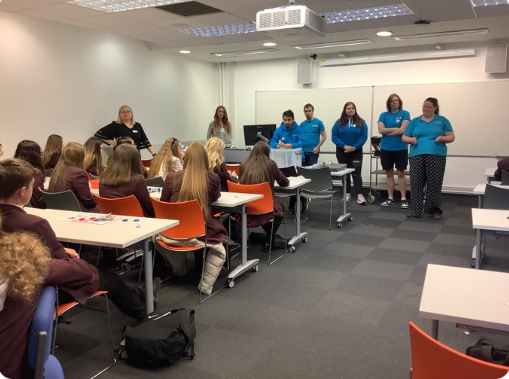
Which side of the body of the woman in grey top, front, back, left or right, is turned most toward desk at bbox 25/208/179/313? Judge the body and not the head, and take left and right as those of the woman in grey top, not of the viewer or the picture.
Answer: front

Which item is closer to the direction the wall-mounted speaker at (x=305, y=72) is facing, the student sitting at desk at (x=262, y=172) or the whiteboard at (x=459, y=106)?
the student sitting at desk

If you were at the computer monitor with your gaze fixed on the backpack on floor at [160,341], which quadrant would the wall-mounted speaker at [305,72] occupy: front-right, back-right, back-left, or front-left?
back-left

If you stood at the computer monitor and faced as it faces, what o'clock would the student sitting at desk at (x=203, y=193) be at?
The student sitting at desk is roughly at 6 o'clock from the computer monitor.

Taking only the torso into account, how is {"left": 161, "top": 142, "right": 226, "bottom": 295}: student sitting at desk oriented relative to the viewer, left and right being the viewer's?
facing away from the viewer

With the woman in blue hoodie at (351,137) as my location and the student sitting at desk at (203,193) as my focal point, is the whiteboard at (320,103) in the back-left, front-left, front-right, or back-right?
back-right

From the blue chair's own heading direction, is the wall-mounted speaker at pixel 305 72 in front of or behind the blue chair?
in front

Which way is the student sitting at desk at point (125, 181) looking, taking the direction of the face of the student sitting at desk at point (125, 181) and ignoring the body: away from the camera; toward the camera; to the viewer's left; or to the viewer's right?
away from the camera

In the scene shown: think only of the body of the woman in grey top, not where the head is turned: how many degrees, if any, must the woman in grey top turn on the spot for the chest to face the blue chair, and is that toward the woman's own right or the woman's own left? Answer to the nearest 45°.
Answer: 0° — they already face it

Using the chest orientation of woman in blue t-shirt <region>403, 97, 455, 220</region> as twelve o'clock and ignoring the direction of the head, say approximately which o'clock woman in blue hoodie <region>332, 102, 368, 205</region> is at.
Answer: woman in blue hoodie <region>332, 102, 368, 205</region> is roughly at 4 o'clock from woman in blue t-shirt <region>403, 97, 455, 220</region>.

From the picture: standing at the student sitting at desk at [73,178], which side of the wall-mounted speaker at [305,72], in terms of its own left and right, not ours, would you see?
front

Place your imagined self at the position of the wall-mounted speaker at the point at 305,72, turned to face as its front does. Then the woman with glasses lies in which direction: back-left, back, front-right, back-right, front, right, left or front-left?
front-right

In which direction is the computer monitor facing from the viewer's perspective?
away from the camera

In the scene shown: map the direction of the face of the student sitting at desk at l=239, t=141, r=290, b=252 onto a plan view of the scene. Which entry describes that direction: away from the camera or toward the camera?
away from the camera

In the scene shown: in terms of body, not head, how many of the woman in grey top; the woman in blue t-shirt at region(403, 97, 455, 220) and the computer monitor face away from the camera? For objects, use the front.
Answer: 1

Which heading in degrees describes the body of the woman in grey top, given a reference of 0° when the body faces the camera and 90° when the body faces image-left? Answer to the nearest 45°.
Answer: approximately 0°

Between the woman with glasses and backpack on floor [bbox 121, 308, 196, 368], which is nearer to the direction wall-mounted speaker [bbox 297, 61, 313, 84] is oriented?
the backpack on floor
